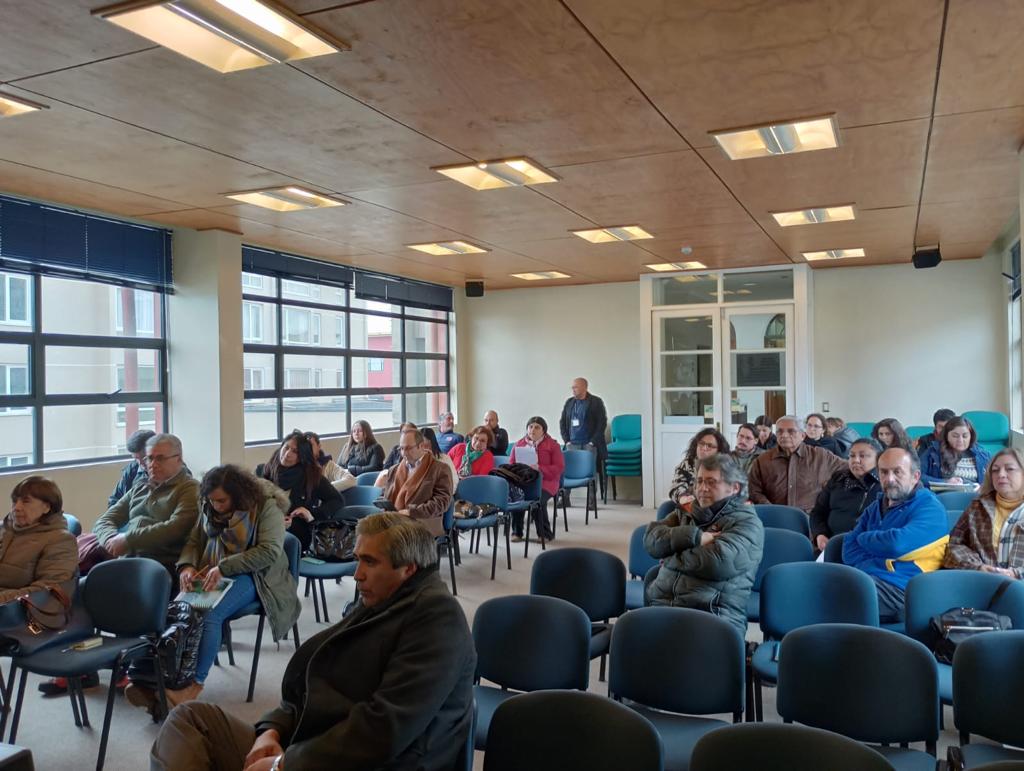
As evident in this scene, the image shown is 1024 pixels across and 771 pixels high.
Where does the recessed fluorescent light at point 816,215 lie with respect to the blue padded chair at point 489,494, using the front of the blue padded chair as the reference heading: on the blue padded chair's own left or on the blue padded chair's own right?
on the blue padded chair's own left

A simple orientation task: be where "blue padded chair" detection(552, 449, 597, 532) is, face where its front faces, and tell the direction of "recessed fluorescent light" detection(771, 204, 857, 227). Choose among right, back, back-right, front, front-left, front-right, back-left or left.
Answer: left

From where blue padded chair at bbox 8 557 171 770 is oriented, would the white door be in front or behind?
behind

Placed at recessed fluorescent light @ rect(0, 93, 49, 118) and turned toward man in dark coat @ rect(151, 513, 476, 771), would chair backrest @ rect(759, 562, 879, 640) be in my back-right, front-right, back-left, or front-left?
front-left

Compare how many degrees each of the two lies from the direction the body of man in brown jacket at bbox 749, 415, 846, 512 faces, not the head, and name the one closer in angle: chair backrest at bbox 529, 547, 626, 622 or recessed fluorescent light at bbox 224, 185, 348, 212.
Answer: the chair backrest

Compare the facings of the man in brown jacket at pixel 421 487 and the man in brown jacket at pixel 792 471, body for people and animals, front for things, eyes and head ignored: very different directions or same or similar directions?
same or similar directions

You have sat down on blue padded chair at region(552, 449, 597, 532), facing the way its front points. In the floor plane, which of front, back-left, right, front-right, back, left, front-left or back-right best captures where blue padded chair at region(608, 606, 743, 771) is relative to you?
front-left

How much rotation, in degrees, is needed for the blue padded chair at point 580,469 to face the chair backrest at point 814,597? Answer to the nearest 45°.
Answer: approximately 45° to its left

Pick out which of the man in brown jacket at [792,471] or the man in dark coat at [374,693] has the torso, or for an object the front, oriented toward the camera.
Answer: the man in brown jacket

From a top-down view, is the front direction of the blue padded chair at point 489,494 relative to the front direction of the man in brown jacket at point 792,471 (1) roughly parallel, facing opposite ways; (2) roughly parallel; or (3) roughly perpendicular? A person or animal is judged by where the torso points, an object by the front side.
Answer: roughly parallel

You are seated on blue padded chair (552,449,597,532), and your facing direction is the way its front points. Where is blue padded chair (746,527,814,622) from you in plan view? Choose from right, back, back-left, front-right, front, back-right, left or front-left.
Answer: front-left

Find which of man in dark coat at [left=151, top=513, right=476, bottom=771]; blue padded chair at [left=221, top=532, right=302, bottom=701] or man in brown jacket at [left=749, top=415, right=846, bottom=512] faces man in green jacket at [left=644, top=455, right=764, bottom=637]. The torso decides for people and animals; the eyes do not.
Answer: the man in brown jacket

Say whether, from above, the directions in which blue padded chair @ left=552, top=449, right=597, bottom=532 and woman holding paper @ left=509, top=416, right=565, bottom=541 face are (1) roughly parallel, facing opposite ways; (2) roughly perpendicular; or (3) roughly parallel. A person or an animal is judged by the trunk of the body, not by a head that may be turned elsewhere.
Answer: roughly parallel

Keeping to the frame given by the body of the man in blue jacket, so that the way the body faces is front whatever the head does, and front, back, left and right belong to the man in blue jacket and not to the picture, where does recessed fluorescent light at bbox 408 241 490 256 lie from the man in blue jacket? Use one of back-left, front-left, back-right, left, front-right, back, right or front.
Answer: right

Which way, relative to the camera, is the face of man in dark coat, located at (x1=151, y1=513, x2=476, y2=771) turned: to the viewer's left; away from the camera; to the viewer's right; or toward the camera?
to the viewer's left

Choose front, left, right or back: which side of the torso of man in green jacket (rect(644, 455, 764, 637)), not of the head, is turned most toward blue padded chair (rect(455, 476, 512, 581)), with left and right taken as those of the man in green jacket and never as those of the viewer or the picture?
right

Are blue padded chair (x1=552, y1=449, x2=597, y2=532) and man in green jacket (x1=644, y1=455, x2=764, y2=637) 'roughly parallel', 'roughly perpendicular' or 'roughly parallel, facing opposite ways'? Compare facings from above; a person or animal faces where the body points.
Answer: roughly parallel
